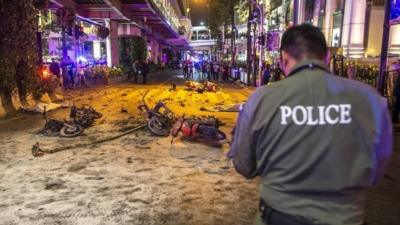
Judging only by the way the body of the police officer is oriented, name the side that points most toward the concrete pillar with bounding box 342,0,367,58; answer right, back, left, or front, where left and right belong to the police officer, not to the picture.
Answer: front

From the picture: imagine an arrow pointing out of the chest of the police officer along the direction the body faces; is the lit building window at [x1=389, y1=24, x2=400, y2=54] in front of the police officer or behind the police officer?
in front

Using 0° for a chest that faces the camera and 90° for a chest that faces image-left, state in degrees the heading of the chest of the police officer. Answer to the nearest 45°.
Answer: approximately 180°

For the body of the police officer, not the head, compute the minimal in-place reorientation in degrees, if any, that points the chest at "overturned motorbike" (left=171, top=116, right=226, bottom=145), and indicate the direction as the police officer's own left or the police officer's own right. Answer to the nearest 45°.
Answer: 0° — they already face it

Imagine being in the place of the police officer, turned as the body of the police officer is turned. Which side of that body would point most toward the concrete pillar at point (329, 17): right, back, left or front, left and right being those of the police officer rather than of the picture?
front

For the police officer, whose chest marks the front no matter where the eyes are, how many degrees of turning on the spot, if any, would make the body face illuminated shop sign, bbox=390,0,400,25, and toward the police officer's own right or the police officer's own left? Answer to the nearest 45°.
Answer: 0° — they already face it

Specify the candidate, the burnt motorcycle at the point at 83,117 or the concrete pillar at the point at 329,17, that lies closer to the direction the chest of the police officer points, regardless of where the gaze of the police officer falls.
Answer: the concrete pillar

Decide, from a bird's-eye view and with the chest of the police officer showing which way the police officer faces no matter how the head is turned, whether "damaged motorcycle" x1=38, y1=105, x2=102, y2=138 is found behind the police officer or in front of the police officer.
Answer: in front

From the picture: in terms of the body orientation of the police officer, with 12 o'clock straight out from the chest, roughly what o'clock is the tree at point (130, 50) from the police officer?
The tree is roughly at 11 o'clock from the police officer.

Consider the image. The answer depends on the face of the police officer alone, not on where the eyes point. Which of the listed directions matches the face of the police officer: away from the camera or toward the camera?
away from the camera
